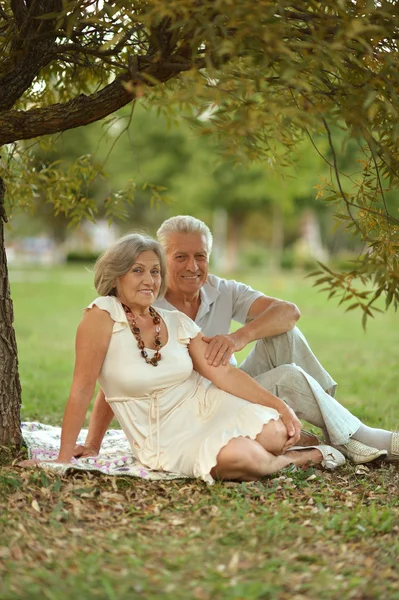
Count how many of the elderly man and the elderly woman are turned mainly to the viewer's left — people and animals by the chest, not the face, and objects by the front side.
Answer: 0

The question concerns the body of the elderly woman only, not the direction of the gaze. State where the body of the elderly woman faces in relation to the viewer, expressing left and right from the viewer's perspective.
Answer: facing the viewer and to the right of the viewer

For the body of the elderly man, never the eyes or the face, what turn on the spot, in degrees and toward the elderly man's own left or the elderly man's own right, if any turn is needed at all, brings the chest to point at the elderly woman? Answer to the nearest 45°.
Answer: approximately 90° to the elderly man's own right

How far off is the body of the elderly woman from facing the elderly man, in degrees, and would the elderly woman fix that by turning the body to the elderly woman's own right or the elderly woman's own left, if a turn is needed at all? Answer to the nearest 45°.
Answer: approximately 90° to the elderly woman's own left
